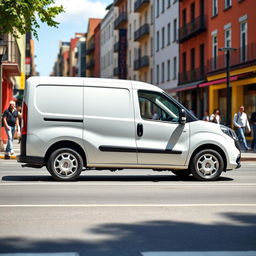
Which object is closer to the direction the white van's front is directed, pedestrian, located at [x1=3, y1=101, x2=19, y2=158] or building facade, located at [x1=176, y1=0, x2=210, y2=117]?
the building facade

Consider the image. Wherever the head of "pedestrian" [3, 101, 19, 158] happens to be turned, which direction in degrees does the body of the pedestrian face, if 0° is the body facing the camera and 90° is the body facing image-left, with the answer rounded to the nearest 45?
approximately 0°

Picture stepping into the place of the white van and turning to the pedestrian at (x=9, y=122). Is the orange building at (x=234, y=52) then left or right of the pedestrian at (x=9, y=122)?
right

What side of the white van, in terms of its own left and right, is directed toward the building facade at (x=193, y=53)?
left

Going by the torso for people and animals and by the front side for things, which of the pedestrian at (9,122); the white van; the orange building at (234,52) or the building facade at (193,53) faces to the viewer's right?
the white van

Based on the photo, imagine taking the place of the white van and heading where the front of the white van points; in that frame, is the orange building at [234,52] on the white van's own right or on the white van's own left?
on the white van's own left

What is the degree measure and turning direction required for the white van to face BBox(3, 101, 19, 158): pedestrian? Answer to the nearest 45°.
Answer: approximately 135° to its left

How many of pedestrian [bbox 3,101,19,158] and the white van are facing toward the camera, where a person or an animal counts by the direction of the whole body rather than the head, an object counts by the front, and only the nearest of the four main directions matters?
1

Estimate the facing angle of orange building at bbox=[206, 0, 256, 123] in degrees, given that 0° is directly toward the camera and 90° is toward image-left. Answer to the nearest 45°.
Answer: approximately 45°

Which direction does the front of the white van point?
to the viewer's right

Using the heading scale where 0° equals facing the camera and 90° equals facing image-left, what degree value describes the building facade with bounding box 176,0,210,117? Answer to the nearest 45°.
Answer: approximately 45°
